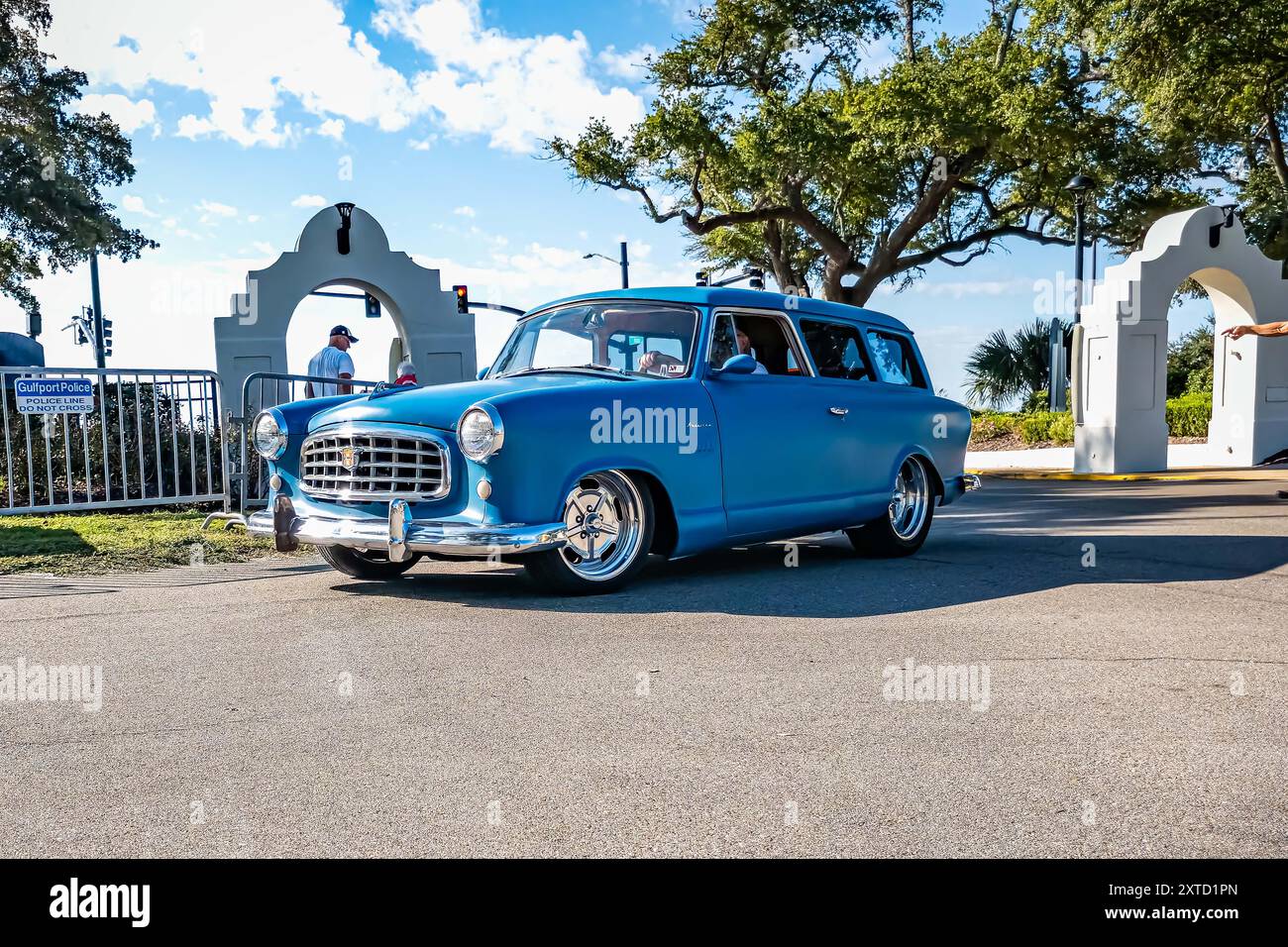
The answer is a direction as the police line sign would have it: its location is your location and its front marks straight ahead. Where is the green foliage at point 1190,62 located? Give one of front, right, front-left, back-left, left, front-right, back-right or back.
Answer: left

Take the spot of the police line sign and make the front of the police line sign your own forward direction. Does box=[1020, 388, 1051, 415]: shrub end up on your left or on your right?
on your left

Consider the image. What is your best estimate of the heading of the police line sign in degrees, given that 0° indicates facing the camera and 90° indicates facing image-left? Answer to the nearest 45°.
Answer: approximately 0°

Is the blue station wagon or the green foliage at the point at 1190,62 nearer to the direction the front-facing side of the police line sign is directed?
the blue station wagon

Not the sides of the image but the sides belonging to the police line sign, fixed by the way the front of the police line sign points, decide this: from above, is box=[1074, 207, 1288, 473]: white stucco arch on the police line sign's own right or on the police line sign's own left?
on the police line sign's own left

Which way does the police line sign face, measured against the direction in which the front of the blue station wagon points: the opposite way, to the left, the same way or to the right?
to the left

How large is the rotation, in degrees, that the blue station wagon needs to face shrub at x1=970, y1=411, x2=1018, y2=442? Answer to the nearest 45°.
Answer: approximately 180°

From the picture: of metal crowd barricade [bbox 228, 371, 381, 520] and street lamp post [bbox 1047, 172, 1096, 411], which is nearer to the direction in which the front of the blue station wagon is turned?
the metal crowd barricade

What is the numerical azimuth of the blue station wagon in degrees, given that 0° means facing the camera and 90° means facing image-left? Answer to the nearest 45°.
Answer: approximately 45°

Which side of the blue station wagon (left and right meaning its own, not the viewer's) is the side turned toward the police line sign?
right

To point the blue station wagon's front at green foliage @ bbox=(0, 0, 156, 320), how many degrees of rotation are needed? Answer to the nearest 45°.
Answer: approximately 90° to its right

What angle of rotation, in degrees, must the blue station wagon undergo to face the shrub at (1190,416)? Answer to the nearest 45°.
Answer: approximately 180°
